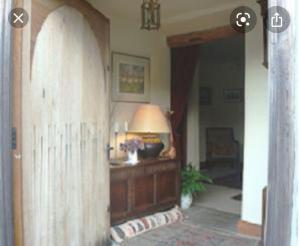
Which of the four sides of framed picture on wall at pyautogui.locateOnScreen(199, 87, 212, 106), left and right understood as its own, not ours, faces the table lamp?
front

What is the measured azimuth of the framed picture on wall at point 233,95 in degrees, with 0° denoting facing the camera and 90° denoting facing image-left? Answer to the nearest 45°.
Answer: approximately 0°

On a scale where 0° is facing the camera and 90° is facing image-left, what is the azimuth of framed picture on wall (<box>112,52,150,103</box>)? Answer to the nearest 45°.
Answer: approximately 315°

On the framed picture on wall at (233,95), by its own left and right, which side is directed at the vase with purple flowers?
front

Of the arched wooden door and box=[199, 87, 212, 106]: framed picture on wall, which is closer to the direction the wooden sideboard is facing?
the arched wooden door

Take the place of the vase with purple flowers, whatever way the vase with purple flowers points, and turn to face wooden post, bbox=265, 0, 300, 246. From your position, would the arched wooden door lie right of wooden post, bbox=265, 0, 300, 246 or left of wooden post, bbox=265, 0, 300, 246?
right

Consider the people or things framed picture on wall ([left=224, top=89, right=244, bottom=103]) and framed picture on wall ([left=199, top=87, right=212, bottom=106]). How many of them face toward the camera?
2

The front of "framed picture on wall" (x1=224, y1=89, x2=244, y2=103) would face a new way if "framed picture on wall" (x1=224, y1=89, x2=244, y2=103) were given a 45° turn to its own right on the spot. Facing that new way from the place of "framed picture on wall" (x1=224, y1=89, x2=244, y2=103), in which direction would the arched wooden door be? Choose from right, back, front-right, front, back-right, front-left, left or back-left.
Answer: front-left

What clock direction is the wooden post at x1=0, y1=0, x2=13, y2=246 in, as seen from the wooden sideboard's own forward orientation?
The wooden post is roughly at 2 o'clock from the wooden sideboard.

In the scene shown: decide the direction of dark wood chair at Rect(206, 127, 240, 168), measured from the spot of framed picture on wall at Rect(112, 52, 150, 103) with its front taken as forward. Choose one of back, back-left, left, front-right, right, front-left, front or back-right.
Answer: left

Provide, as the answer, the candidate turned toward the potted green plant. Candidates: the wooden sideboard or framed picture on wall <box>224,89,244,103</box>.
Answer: the framed picture on wall
